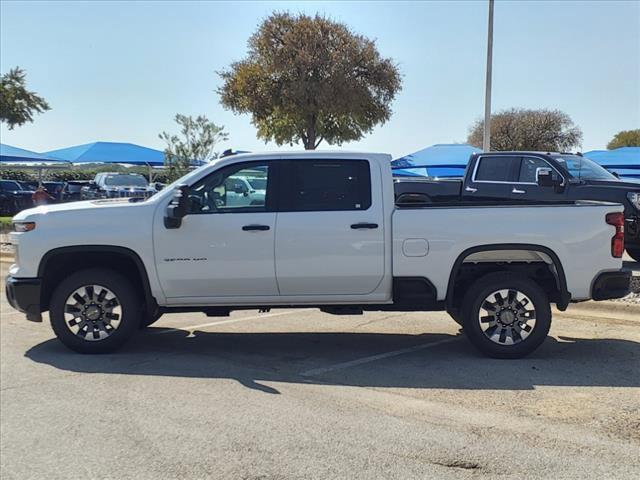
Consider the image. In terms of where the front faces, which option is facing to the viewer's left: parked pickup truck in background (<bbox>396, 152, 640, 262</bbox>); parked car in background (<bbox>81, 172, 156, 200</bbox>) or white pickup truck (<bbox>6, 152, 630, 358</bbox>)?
the white pickup truck

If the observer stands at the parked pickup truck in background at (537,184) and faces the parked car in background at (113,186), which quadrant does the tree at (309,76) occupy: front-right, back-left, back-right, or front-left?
front-right

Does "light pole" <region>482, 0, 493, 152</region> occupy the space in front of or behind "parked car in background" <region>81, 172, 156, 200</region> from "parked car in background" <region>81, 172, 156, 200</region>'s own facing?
in front

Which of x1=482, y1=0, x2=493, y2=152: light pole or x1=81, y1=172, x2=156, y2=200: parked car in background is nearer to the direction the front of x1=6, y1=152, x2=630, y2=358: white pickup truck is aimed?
the parked car in background

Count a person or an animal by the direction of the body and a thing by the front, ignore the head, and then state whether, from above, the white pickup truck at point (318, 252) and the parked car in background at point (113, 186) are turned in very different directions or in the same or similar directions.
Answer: very different directions

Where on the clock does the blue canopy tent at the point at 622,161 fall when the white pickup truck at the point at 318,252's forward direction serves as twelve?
The blue canopy tent is roughly at 4 o'clock from the white pickup truck.

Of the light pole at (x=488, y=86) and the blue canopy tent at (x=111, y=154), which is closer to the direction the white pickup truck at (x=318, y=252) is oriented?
the blue canopy tent

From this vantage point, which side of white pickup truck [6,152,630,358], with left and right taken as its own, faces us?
left

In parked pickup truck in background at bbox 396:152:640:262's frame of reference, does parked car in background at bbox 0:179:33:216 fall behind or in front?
behind

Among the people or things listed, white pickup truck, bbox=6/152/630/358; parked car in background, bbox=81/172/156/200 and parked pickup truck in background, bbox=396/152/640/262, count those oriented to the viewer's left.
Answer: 1

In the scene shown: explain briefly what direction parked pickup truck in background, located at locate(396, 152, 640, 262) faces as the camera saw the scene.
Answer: facing the viewer and to the right of the viewer

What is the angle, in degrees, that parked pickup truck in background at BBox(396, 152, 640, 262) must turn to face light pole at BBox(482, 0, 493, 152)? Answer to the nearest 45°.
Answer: approximately 135° to its left

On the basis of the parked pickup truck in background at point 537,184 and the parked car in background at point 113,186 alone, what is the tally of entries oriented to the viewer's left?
0

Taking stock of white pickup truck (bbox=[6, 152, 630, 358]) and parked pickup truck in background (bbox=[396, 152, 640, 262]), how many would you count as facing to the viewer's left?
1

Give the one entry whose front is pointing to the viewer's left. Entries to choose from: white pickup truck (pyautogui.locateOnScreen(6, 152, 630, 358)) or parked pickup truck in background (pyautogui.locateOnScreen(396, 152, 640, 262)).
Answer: the white pickup truck

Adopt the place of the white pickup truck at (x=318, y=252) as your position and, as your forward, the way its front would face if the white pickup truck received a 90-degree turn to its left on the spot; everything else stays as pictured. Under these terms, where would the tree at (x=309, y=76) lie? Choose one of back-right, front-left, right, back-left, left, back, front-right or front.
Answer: back
